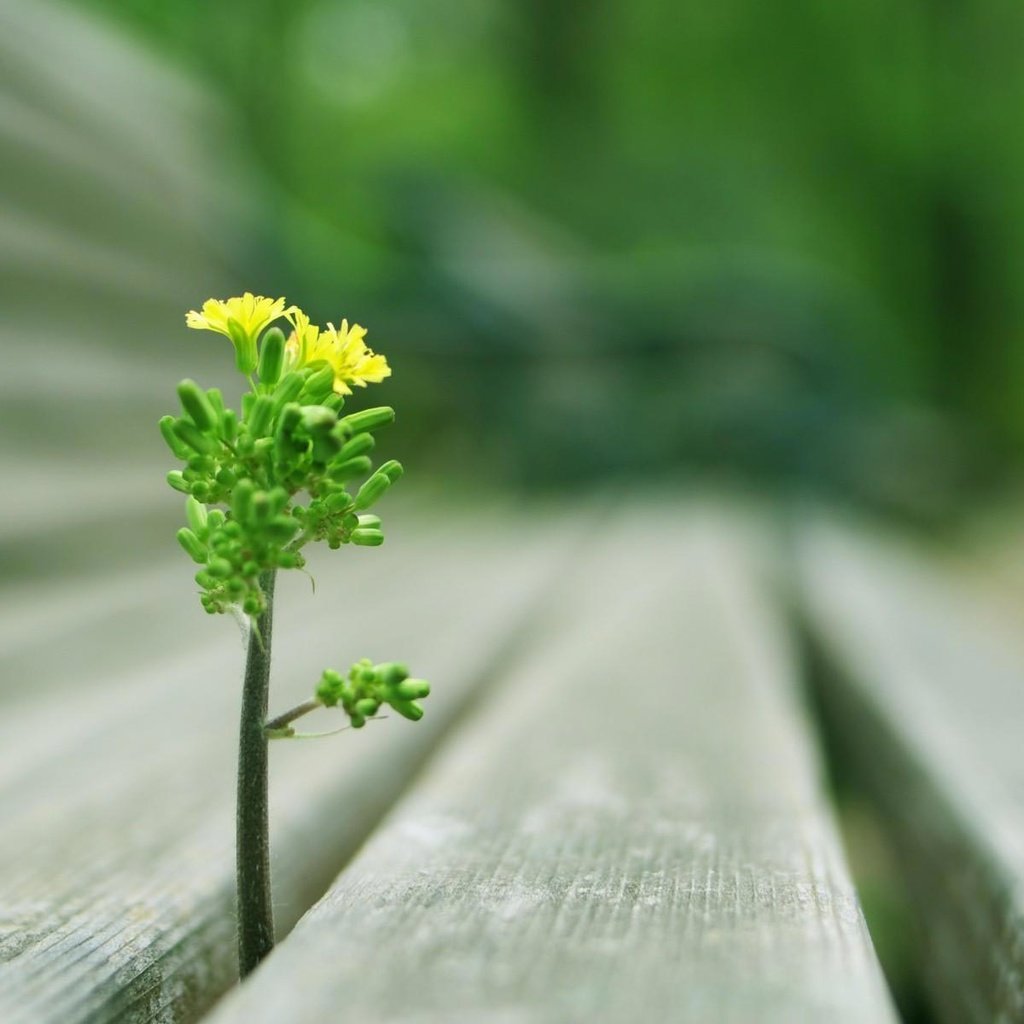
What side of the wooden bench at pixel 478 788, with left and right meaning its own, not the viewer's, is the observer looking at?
right
